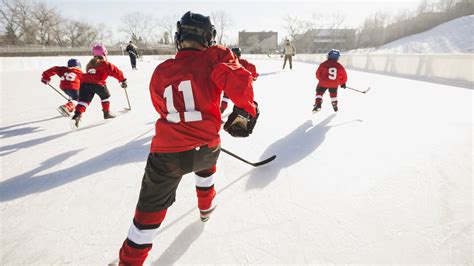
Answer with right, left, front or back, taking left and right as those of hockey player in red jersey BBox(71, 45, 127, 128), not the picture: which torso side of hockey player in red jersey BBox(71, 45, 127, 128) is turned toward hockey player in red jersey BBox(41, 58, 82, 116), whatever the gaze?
left

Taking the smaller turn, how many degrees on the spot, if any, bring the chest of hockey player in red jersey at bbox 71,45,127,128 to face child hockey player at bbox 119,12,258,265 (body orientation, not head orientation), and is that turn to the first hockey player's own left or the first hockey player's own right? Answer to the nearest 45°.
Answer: approximately 135° to the first hockey player's own right

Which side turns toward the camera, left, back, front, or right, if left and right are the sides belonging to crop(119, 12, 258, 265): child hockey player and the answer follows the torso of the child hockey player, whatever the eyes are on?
back

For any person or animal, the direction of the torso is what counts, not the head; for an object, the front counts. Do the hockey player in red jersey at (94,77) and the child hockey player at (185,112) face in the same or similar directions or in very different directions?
same or similar directions

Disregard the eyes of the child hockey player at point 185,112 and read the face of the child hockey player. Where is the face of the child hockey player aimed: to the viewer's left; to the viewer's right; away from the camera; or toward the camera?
away from the camera

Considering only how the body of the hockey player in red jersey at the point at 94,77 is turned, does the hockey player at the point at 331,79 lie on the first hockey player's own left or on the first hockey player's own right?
on the first hockey player's own right

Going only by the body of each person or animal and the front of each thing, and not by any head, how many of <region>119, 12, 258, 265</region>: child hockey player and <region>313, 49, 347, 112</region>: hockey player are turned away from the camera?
2

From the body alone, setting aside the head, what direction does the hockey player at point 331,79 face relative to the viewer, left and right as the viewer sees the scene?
facing away from the viewer

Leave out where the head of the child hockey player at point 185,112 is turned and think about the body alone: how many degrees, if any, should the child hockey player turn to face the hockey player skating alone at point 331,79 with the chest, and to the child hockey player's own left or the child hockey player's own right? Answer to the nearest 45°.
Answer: approximately 45° to the child hockey player's own right

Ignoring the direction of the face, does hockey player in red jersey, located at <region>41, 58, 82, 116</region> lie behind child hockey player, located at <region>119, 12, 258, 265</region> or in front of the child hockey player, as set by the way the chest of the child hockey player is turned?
in front

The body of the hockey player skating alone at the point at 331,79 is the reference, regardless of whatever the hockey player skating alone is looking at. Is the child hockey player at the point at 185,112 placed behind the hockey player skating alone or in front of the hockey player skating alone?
behind

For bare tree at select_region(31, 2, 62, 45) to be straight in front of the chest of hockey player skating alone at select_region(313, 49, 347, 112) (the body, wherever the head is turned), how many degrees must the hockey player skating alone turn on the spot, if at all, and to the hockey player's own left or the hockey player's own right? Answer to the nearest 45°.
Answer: approximately 45° to the hockey player's own left

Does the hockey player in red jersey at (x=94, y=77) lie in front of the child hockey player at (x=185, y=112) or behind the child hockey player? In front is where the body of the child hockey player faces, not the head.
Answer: in front
